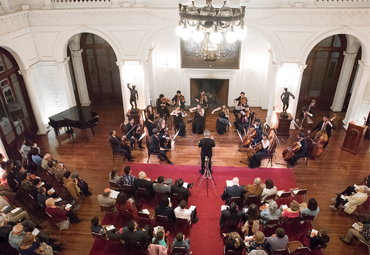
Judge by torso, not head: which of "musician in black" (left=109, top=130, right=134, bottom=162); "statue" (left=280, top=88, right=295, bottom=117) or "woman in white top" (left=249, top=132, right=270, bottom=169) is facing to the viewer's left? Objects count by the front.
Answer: the woman in white top

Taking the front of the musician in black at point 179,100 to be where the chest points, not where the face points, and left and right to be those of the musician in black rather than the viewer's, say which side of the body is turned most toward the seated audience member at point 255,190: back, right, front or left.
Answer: front

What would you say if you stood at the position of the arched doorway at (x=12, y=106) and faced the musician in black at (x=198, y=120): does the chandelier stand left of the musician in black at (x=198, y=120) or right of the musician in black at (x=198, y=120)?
right

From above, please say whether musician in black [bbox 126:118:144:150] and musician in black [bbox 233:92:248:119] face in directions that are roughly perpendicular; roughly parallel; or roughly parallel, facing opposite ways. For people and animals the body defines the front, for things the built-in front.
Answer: roughly perpendicular

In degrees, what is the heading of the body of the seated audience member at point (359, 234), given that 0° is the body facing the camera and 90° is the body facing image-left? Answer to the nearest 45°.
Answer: approximately 90°

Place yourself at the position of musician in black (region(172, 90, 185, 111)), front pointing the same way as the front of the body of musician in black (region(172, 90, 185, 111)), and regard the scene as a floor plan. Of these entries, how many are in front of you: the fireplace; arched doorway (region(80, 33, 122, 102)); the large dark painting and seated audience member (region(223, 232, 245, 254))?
1

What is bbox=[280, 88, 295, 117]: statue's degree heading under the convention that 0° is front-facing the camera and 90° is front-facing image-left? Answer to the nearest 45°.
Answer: approximately 0°

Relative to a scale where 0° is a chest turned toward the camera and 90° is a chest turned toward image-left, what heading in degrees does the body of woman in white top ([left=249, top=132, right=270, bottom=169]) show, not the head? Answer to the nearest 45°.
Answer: approximately 90°

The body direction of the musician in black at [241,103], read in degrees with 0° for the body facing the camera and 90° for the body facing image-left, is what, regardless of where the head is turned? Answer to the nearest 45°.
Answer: approximately 45°

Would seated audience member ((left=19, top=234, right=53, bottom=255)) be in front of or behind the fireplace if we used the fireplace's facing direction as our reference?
in front

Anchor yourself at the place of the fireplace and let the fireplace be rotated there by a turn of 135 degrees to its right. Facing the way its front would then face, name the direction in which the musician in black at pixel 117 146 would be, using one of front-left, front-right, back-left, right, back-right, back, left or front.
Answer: left

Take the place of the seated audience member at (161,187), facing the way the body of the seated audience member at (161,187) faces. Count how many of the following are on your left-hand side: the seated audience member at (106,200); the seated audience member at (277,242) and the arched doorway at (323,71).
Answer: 1

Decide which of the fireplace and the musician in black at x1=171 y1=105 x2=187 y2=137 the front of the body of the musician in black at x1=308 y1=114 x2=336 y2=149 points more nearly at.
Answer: the musician in black

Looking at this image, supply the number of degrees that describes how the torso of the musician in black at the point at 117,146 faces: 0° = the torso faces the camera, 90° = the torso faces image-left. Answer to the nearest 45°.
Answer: approximately 270°

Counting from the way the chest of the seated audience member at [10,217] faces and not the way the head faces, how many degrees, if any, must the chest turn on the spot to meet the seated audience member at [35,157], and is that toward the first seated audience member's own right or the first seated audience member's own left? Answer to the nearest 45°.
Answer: approximately 45° to the first seated audience member's own left

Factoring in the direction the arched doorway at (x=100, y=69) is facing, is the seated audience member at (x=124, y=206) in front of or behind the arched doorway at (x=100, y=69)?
in front

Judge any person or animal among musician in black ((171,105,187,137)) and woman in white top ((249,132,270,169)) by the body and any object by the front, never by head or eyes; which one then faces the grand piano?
the woman in white top

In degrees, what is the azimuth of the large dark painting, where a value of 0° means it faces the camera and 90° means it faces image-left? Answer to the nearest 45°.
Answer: approximately 0°
